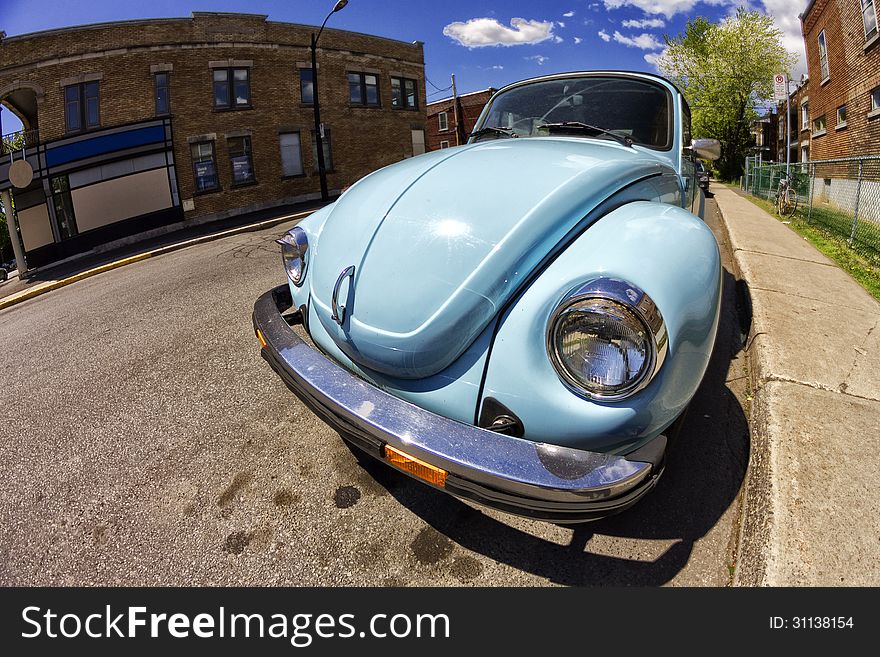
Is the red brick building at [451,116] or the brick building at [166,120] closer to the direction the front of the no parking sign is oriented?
the brick building

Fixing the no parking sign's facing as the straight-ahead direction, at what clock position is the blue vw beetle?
The blue vw beetle is roughly at 12 o'clock from the no parking sign.

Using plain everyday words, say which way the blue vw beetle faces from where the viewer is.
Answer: facing the viewer and to the left of the viewer

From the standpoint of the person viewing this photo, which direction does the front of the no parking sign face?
facing the viewer

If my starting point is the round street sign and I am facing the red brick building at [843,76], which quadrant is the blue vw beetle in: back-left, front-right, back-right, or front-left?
front-right

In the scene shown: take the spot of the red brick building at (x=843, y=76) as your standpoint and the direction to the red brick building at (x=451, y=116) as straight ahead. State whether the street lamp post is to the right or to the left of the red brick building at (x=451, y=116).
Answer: left

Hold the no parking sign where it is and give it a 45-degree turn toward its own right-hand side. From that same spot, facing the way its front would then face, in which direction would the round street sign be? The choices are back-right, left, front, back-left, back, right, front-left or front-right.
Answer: front

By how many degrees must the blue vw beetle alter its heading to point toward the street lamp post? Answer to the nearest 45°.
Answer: approximately 135° to its right

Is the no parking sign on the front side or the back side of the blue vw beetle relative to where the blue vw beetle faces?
on the back side

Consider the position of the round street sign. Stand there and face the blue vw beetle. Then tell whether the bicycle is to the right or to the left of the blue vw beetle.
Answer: left

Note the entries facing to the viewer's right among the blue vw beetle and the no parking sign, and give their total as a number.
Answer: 0

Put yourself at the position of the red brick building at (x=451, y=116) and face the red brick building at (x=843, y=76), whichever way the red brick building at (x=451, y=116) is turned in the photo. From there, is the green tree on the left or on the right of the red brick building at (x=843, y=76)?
left
